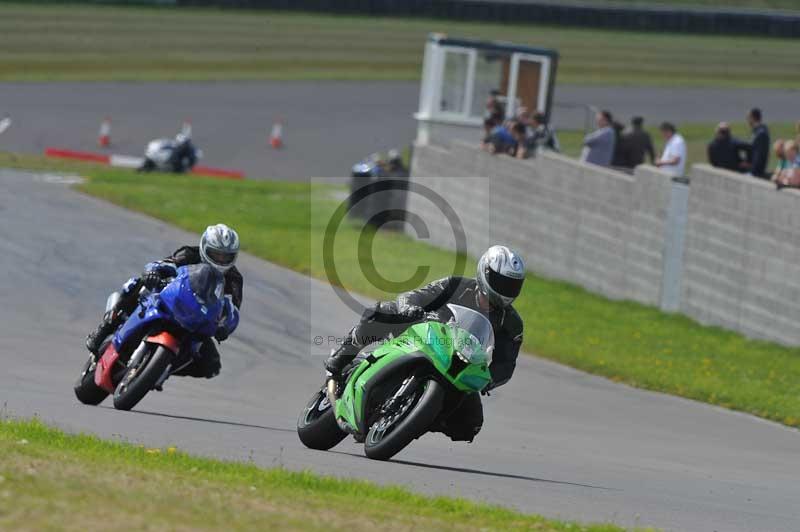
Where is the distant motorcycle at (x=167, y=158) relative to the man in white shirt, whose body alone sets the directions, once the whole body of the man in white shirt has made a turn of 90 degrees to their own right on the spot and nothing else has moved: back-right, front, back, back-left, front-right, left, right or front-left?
front-left

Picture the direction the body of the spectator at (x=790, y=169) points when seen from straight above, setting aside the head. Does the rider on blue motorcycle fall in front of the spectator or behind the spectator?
in front

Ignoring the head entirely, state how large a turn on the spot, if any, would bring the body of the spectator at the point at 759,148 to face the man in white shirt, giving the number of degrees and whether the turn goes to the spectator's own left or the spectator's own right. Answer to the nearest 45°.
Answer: approximately 45° to the spectator's own right

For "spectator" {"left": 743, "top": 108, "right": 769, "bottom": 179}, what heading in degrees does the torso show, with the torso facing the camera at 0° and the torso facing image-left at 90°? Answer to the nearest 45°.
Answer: approximately 90°

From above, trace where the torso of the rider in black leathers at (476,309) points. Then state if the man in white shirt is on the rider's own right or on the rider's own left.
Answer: on the rider's own left

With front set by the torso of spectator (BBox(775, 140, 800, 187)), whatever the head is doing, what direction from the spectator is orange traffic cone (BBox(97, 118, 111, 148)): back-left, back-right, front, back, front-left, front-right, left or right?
right

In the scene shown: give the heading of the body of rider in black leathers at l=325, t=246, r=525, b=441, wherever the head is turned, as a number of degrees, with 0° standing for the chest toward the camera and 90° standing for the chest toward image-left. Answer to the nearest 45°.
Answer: approximately 315°

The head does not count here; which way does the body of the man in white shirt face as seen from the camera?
to the viewer's left

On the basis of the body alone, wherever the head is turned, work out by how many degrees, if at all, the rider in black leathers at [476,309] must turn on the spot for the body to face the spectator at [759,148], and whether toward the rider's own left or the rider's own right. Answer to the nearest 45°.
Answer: approximately 135° to the rider's own left

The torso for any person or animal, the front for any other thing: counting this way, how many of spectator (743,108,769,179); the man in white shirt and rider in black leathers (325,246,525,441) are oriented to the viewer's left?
2
